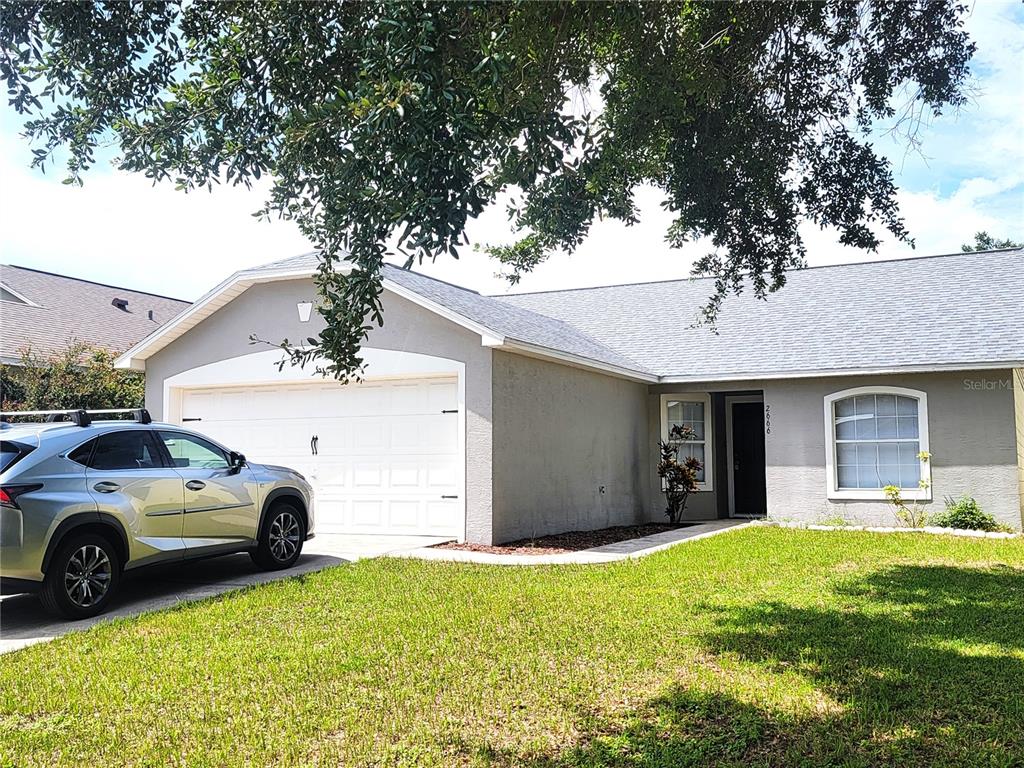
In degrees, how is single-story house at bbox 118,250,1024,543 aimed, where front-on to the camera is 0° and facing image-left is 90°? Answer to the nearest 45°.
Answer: approximately 45°

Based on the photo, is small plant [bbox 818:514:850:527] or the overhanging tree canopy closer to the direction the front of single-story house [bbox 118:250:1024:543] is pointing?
the overhanging tree canopy

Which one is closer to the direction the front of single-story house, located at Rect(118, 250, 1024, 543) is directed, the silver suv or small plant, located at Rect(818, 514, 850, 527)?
the silver suv

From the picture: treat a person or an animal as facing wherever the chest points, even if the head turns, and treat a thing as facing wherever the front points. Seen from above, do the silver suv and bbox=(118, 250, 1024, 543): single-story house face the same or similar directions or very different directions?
very different directions

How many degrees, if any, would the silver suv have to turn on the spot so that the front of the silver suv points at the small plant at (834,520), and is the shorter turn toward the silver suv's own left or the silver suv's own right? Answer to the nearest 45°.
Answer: approximately 45° to the silver suv's own right

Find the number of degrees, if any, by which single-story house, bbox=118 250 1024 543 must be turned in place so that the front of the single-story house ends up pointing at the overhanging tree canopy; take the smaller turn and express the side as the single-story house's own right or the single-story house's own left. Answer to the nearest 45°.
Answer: approximately 45° to the single-story house's own left

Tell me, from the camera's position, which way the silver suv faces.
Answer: facing away from the viewer and to the right of the viewer

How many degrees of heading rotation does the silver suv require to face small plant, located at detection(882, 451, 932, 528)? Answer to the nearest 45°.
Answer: approximately 45° to its right
